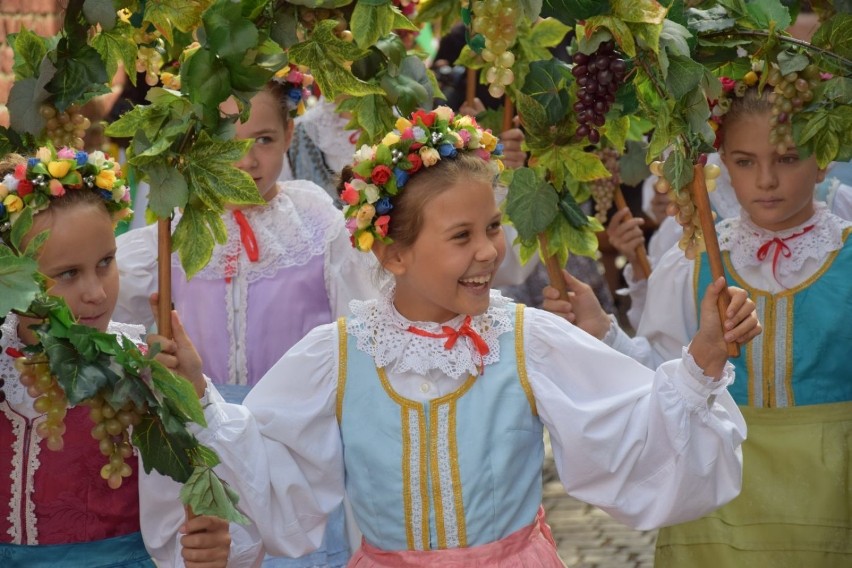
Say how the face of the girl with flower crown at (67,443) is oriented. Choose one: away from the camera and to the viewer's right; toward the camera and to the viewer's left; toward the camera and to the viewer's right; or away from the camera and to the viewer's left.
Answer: toward the camera and to the viewer's right

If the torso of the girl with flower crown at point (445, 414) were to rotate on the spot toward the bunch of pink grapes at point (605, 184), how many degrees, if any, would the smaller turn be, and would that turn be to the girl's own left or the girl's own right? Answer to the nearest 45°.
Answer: approximately 135° to the girl's own left

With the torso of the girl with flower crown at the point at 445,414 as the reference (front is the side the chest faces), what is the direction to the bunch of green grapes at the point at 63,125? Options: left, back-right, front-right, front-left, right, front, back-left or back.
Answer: right

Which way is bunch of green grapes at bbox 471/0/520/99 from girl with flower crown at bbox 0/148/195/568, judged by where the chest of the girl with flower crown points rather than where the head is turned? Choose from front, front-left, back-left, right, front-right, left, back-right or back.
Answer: left

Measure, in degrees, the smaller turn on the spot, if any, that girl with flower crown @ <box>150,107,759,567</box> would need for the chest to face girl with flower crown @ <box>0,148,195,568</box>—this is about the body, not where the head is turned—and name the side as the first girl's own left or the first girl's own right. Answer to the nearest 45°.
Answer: approximately 90° to the first girl's own right

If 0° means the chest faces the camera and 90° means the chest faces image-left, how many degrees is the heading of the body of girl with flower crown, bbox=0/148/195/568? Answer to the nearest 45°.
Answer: approximately 45°

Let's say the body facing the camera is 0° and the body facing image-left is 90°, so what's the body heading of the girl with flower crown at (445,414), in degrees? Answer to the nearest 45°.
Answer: approximately 0°

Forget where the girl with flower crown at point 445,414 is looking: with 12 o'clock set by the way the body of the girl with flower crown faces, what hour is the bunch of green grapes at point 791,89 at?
The bunch of green grapes is roughly at 9 o'clock from the girl with flower crown.

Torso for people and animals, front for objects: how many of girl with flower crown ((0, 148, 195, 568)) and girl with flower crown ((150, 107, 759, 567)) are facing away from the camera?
0

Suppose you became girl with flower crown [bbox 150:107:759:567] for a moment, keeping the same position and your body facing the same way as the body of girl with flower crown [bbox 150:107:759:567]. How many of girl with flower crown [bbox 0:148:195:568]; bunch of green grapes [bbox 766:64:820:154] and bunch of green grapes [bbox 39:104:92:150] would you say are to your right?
2

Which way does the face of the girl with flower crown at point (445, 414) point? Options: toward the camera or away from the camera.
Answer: toward the camera

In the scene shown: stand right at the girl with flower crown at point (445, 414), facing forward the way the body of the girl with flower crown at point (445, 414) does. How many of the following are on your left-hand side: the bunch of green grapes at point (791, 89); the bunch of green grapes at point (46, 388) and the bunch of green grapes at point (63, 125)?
1

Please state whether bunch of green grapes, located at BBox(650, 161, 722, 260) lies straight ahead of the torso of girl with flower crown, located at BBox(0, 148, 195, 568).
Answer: no
